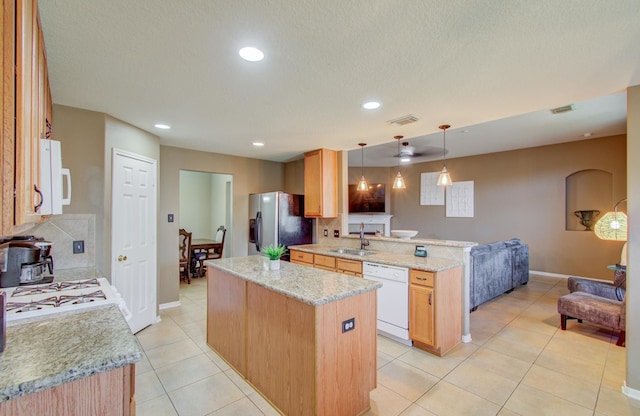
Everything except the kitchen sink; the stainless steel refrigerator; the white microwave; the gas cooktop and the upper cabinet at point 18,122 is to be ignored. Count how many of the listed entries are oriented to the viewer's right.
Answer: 3

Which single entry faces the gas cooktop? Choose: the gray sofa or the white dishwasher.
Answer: the white dishwasher

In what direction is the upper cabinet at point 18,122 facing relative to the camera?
to the viewer's right

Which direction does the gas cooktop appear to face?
to the viewer's right

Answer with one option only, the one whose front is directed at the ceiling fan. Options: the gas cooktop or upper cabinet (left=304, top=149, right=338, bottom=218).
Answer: the gas cooktop

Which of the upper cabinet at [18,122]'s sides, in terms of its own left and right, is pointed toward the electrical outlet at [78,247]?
left

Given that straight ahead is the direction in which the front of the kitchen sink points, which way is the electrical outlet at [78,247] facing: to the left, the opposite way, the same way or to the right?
to the left
